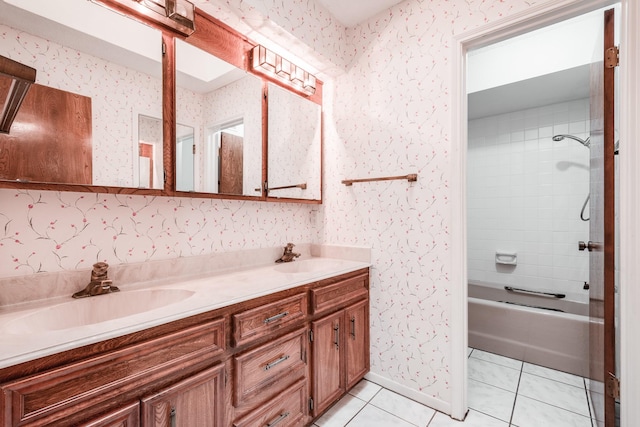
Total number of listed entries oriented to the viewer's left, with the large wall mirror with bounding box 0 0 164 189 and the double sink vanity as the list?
0

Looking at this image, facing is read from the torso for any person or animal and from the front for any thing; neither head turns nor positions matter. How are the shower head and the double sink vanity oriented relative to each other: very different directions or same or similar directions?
very different directions

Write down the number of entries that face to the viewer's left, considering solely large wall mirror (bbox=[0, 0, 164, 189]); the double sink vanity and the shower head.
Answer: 1

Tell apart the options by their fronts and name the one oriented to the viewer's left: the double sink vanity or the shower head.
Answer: the shower head

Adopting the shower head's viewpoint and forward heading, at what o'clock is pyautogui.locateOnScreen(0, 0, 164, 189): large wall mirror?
The large wall mirror is roughly at 10 o'clock from the shower head.

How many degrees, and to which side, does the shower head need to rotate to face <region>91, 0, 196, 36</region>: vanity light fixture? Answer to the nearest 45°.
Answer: approximately 45° to its left

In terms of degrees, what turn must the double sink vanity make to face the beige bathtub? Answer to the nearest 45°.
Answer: approximately 45° to its left

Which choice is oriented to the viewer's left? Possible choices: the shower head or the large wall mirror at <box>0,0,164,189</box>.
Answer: the shower head

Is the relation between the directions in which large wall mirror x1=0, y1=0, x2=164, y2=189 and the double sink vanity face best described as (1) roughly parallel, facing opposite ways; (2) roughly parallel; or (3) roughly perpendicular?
roughly parallel

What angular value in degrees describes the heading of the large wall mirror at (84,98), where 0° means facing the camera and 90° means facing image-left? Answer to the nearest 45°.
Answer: approximately 315°

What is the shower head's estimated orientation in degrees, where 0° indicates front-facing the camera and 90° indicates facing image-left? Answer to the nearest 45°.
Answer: approximately 90°
